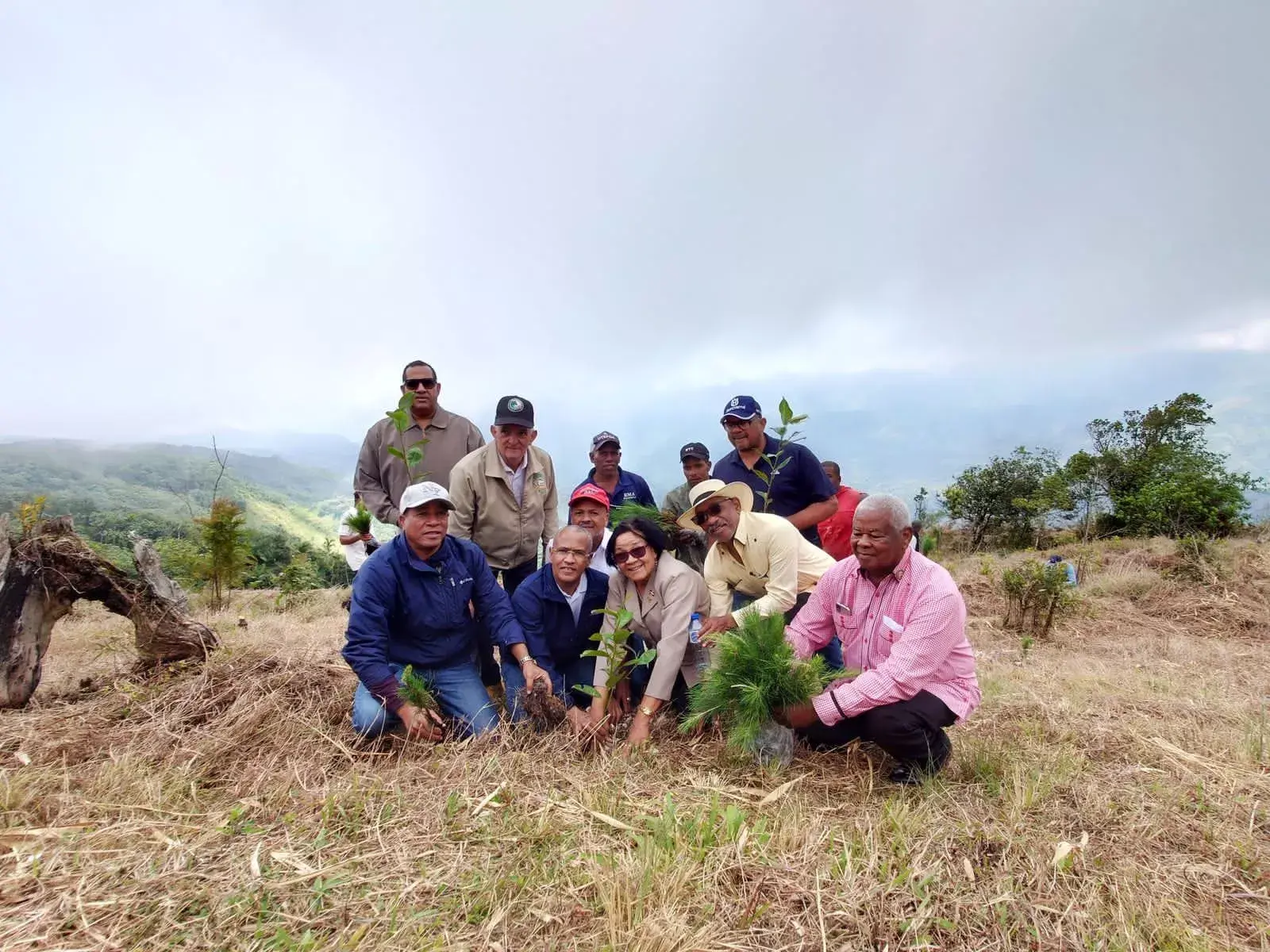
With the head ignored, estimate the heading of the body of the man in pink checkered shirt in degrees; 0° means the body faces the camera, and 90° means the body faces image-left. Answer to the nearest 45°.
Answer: approximately 45°

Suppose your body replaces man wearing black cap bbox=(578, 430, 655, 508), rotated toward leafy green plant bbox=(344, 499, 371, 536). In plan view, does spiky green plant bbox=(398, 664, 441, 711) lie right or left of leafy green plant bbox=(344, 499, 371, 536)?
left

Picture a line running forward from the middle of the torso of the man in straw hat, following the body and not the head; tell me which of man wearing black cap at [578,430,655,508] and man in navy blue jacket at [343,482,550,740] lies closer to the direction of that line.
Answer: the man in navy blue jacket

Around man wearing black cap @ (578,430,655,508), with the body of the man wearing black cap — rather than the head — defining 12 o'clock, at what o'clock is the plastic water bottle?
The plastic water bottle is roughly at 11 o'clock from the man wearing black cap.

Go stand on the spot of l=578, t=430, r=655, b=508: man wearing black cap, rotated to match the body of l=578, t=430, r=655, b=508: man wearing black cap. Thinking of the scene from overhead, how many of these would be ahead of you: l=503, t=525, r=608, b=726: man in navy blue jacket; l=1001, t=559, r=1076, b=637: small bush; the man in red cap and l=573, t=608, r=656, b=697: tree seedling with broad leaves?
3

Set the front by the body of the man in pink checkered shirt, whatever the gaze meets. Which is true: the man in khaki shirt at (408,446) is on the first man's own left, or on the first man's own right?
on the first man's own right

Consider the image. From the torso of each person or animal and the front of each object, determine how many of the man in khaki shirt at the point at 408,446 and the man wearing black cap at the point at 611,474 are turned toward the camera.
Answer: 2

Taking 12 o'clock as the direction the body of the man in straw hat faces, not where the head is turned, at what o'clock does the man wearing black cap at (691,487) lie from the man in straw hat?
The man wearing black cap is roughly at 4 o'clock from the man in straw hat.

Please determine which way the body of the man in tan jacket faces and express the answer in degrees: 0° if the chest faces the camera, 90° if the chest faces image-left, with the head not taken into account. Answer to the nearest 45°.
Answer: approximately 0°

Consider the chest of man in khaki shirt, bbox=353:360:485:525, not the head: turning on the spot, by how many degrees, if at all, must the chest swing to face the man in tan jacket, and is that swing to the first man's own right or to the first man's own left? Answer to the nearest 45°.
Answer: approximately 45° to the first man's own left

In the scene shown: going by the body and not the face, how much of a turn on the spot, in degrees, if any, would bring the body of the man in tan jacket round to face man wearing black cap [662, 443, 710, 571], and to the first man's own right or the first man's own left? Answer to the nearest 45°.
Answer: approximately 135° to the first man's own left

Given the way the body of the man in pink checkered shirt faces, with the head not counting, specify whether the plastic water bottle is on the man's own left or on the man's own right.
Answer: on the man's own right

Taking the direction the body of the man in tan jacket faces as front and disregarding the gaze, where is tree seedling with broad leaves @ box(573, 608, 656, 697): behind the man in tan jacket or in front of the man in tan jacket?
in front
